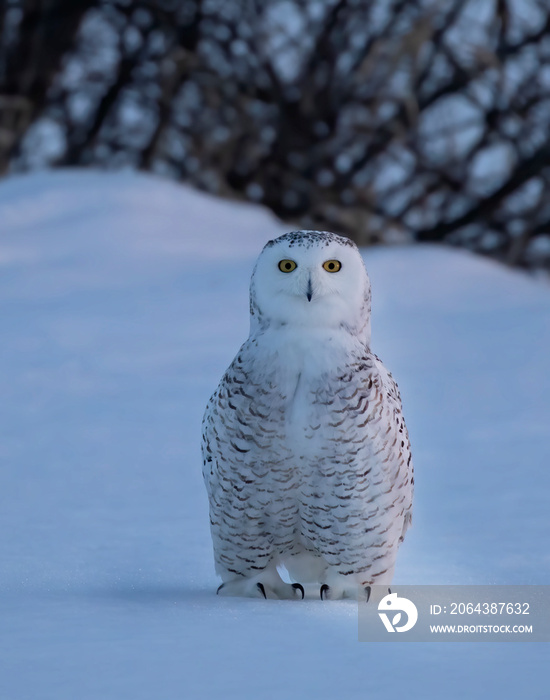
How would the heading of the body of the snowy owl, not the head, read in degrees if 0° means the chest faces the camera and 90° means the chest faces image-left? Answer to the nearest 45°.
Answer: approximately 0°
